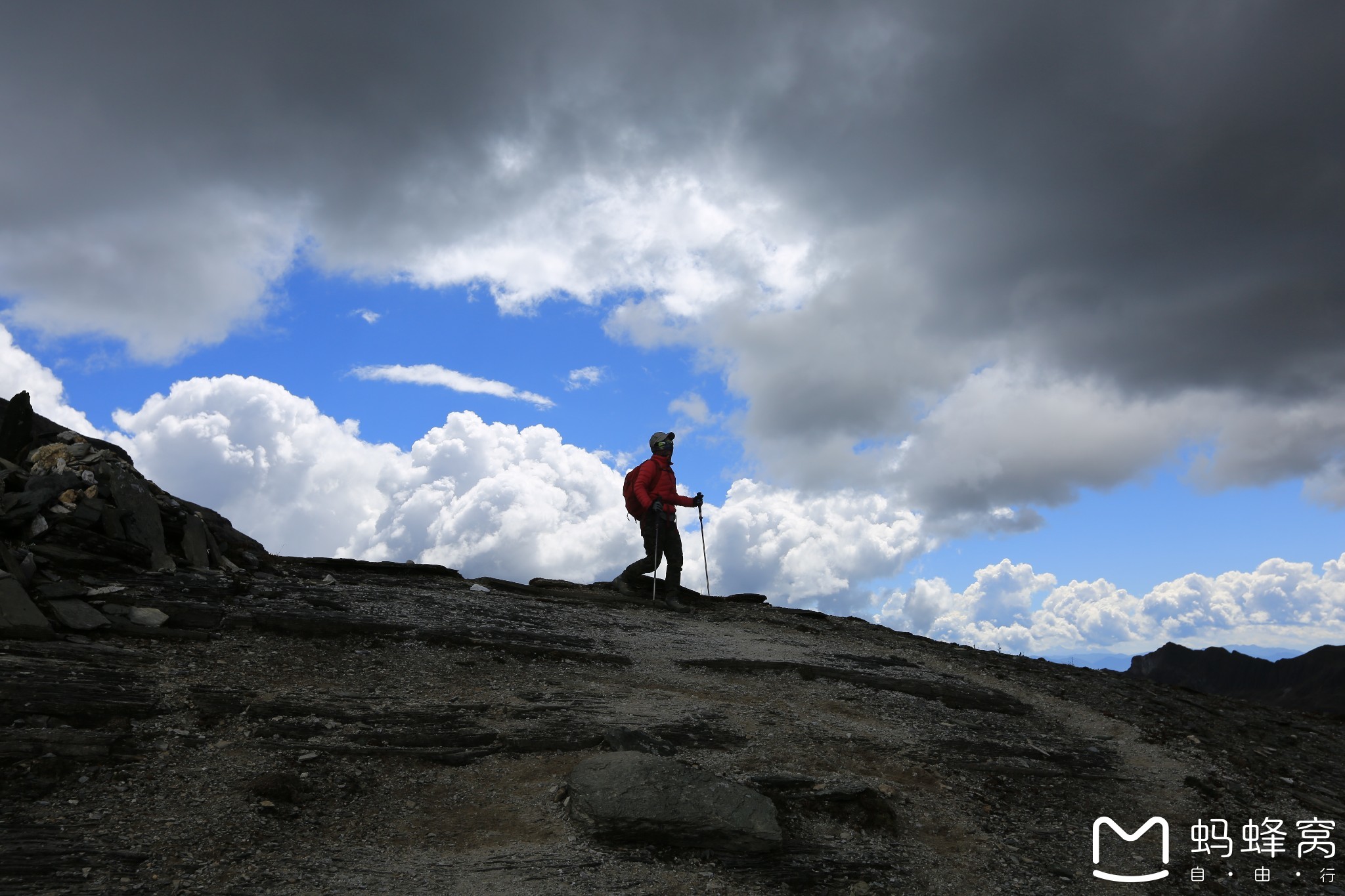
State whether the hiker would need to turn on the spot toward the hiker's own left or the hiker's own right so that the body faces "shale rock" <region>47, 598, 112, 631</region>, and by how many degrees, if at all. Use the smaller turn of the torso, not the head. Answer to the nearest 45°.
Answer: approximately 135° to the hiker's own right

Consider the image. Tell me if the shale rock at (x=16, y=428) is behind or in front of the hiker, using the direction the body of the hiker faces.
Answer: behind

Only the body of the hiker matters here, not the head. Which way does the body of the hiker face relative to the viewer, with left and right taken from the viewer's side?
facing to the right of the viewer

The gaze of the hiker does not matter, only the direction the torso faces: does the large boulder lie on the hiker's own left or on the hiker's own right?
on the hiker's own right

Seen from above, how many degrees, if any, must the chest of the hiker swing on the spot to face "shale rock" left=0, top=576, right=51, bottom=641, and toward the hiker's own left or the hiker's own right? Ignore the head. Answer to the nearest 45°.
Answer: approximately 135° to the hiker's own right
